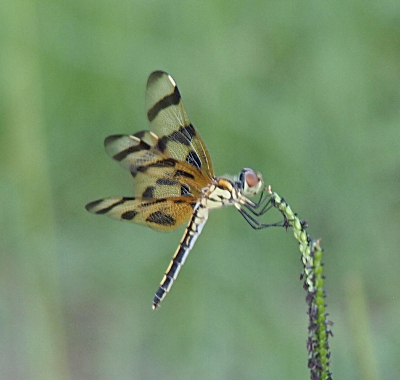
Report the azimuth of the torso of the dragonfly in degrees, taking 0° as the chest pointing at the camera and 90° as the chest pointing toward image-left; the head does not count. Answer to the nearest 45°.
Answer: approximately 270°
